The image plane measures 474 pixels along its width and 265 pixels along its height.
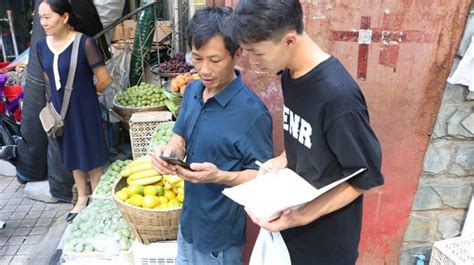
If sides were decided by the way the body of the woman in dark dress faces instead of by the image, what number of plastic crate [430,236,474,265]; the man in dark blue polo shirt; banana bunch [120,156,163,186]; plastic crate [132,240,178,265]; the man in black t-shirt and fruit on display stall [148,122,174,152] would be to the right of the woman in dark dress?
0

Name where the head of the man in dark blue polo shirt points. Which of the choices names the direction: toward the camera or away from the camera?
toward the camera

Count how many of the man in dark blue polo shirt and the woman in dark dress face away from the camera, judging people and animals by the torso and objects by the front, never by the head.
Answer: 0

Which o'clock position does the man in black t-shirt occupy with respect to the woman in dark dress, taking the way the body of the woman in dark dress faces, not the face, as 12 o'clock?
The man in black t-shirt is roughly at 10 o'clock from the woman in dark dress.

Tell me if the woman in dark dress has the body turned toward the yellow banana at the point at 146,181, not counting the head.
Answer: no

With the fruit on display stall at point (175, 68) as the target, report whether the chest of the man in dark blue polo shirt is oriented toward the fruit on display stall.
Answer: no

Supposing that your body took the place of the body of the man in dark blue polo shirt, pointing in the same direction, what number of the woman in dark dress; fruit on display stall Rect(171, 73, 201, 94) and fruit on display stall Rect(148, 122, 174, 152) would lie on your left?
0

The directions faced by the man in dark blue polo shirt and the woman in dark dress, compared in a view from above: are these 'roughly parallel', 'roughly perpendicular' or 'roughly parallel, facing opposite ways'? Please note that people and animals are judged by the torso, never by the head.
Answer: roughly parallel

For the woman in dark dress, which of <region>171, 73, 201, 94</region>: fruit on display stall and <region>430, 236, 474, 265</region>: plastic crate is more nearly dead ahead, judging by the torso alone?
the plastic crate

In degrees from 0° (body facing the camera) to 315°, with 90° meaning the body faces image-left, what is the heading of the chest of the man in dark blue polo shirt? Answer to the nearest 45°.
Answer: approximately 45°

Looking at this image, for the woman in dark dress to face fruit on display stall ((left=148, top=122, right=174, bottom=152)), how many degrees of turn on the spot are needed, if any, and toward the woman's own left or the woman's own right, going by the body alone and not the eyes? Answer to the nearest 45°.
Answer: approximately 90° to the woman's own left

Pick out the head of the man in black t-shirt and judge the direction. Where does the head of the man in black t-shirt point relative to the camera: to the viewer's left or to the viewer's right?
to the viewer's left

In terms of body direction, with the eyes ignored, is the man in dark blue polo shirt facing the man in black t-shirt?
no

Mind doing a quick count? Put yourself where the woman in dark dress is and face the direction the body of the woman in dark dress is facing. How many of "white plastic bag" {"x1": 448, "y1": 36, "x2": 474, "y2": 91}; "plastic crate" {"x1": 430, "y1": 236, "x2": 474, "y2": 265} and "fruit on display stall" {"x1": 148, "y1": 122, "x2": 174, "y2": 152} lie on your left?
3

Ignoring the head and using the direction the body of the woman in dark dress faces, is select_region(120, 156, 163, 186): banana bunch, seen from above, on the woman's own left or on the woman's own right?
on the woman's own left

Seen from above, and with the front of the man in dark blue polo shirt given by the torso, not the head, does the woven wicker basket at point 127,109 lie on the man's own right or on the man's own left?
on the man's own right

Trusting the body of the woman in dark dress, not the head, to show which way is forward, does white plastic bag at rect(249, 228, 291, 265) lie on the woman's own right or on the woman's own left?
on the woman's own left
